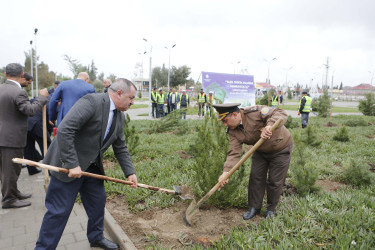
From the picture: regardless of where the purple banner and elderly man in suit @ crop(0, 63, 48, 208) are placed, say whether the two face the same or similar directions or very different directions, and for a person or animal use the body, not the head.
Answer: very different directions

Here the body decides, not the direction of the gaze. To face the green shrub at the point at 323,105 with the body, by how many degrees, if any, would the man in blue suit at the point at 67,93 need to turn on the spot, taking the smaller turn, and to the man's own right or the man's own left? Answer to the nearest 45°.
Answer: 0° — they already face it

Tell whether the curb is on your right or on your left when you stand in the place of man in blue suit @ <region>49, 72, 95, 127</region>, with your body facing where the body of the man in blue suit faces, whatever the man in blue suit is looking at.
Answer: on your right

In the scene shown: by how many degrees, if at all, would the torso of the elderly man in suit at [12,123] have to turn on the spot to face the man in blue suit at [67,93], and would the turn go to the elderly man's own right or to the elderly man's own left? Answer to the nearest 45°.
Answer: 0° — they already face them

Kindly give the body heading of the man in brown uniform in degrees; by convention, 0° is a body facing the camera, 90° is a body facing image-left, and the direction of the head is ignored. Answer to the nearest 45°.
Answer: approximately 45°

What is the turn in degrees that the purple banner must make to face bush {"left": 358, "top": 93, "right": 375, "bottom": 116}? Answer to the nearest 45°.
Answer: approximately 135° to its left

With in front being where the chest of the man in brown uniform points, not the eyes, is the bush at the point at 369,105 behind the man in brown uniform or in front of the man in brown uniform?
behind

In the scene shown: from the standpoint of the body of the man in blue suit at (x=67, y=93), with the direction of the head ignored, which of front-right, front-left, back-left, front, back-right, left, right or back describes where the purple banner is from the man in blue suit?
front

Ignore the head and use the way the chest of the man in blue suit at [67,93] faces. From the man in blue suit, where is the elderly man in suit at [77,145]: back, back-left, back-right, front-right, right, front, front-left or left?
back-right

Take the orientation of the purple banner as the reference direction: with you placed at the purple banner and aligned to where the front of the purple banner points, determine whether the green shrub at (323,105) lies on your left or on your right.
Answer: on your left

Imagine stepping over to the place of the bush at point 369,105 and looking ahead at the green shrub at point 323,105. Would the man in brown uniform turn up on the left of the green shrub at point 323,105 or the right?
left

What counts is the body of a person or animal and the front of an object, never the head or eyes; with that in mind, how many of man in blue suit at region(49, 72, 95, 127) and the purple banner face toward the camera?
1

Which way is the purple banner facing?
toward the camera

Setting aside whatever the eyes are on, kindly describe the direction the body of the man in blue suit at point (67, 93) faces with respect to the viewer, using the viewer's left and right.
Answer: facing away from the viewer and to the right of the viewer

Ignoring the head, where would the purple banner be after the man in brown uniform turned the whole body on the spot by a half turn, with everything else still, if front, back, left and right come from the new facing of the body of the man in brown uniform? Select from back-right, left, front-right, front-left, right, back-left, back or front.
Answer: front-left

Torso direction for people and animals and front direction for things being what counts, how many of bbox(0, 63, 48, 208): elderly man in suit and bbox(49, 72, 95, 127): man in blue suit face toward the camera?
0

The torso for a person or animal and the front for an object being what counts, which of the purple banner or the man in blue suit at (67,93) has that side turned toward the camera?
the purple banner

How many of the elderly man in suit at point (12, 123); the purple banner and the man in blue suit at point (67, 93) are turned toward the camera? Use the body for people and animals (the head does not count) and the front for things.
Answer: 1

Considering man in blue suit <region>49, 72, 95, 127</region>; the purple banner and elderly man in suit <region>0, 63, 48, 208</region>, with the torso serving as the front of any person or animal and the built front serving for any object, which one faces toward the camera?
the purple banner
